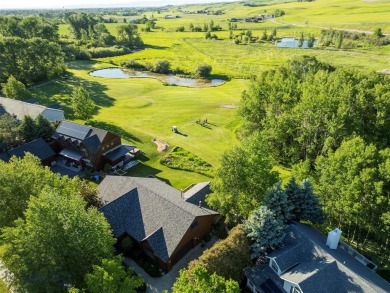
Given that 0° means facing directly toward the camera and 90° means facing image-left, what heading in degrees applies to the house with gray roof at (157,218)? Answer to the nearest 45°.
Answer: approximately 45°

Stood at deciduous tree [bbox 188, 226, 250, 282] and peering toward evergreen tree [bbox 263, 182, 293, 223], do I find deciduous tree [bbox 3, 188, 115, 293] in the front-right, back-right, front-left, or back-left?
back-left

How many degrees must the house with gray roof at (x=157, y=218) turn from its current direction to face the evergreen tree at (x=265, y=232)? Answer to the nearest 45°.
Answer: approximately 90° to its left

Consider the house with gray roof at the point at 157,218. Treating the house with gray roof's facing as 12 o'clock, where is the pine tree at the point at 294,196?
The pine tree is roughly at 8 o'clock from the house with gray roof.

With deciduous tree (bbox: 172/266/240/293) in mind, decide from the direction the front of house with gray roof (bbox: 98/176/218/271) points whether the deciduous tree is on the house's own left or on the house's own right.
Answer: on the house's own left

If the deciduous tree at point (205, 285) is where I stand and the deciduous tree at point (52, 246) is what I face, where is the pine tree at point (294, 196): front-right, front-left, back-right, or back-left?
back-right

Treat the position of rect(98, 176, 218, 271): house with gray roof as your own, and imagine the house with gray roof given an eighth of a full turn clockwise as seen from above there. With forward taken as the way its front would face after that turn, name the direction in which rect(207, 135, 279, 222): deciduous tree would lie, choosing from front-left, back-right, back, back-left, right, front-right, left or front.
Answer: back

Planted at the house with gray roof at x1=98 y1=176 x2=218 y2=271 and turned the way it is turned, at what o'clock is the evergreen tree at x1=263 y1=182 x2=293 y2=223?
The evergreen tree is roughly at 8 o'clock from the house with gray roof.

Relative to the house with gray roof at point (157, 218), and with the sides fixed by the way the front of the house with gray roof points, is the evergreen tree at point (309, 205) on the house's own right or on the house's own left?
on the house's own left
